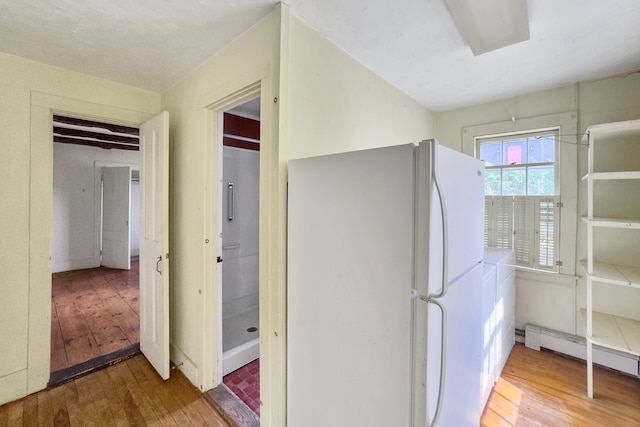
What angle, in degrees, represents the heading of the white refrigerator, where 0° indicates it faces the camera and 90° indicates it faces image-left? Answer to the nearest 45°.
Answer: approximately 315°

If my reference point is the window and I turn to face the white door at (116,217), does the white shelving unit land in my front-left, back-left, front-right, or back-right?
back-left

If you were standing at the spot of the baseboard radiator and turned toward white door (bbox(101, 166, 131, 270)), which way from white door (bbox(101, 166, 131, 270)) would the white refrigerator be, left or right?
left

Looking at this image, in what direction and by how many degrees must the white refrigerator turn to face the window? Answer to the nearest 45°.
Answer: approximately 90° to its left

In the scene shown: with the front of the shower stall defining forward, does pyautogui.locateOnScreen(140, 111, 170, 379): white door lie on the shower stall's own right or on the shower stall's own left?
on the shower stall's own right

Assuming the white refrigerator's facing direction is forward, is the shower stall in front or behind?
behind

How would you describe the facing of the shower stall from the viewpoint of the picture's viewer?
facing the viewer and to the right of the viewer

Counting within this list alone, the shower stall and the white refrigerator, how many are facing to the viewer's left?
0

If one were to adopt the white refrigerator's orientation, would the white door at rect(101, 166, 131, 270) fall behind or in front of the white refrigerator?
behind
